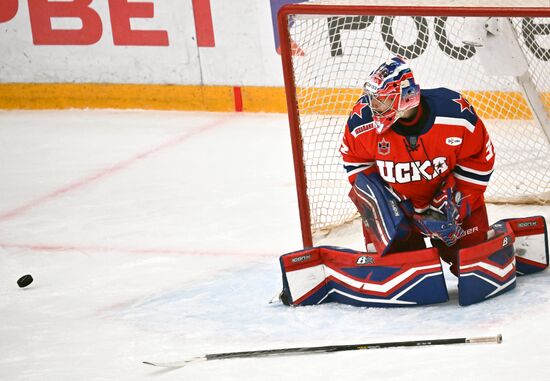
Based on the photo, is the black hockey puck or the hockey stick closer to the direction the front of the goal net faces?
the hockey stick

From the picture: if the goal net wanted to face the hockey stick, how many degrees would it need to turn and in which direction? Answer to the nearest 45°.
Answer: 0° — it already faces it

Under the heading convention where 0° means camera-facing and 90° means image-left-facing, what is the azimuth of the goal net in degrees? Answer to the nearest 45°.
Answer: approximately 0°

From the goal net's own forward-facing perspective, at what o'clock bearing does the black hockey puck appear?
The black hockey puck is roughly at 2 o'clock from the goal net.
